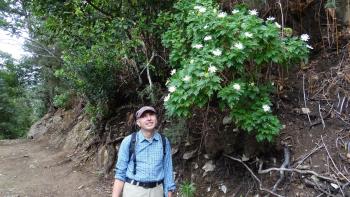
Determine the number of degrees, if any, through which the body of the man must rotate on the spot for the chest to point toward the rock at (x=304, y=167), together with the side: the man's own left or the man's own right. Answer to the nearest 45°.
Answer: approximately 90° to the man's own left

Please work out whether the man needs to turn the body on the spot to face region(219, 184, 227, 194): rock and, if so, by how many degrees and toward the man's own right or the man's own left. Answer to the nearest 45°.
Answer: approximately 135° to the man's own left

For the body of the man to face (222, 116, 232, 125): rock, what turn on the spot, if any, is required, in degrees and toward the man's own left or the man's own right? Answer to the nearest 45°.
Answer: approximately 135° to the man's own left

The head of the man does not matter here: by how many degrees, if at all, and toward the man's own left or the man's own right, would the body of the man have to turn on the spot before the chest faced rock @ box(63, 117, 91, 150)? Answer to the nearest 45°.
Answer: approximately 180°

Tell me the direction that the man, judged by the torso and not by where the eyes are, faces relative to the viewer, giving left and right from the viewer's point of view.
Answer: facing the viewer

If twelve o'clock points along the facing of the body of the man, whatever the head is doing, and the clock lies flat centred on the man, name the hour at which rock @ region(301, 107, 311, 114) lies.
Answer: The rock is roughly at 8 o'clock from the man.
